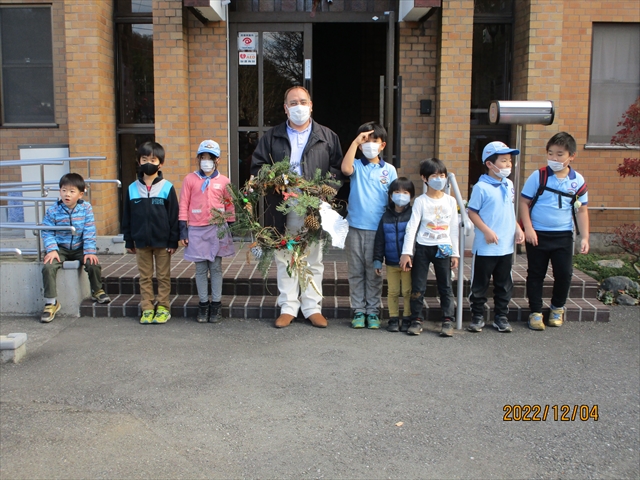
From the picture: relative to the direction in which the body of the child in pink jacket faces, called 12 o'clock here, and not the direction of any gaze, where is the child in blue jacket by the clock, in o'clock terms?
The child in blue jacket is roughly at 4 o'clock from the child in pink jacket.

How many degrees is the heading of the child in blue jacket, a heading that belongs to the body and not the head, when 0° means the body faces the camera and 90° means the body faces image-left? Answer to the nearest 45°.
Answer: approximately 0°

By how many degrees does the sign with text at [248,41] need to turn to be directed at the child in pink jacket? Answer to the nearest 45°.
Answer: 0° — it already faces them

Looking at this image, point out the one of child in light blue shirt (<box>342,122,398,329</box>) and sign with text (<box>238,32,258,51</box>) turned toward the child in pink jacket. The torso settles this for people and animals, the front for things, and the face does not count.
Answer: the sign with text

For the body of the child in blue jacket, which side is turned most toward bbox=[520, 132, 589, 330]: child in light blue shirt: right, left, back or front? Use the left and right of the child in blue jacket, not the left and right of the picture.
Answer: left

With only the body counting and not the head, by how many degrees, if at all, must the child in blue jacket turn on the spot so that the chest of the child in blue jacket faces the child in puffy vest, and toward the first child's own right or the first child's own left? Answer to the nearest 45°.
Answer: approximately 45° to the first child's own left

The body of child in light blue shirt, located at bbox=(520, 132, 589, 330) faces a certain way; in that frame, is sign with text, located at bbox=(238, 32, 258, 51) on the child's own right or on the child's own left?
on the child's own right

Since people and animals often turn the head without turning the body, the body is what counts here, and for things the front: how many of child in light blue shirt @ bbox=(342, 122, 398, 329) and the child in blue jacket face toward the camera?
2

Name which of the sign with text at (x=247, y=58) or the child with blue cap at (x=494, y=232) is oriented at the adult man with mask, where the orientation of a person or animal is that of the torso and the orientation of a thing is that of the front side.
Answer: the sign with text
